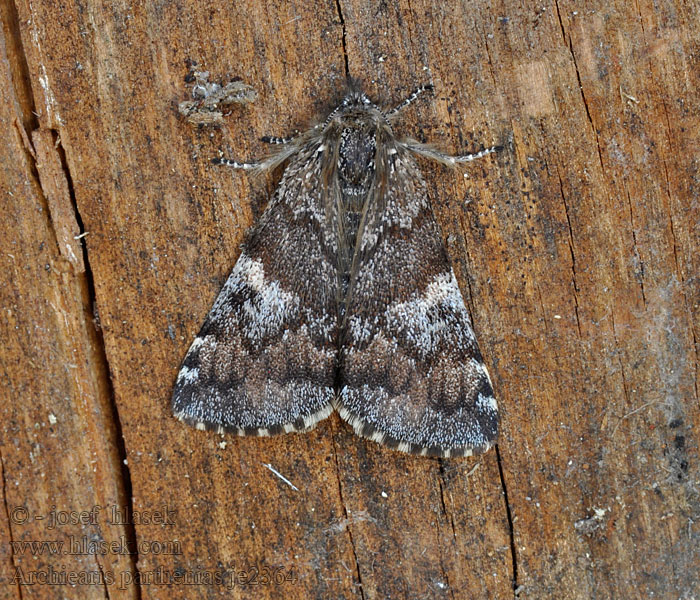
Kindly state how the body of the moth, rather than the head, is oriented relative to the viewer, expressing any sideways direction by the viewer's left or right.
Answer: facing away from the viewer
